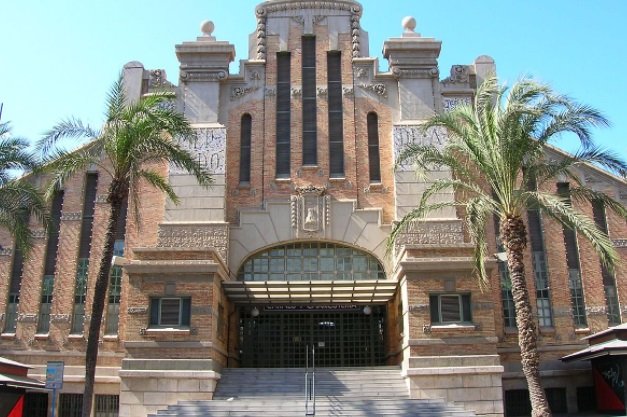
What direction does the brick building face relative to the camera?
toward the camera

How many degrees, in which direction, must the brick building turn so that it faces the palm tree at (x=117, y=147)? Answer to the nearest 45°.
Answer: approximately 45° to its right

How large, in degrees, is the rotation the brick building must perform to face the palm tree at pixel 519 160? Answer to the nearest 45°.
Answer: approximately 45° to its left

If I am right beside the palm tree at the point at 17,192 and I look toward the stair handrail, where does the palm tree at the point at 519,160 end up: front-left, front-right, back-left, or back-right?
front-right
